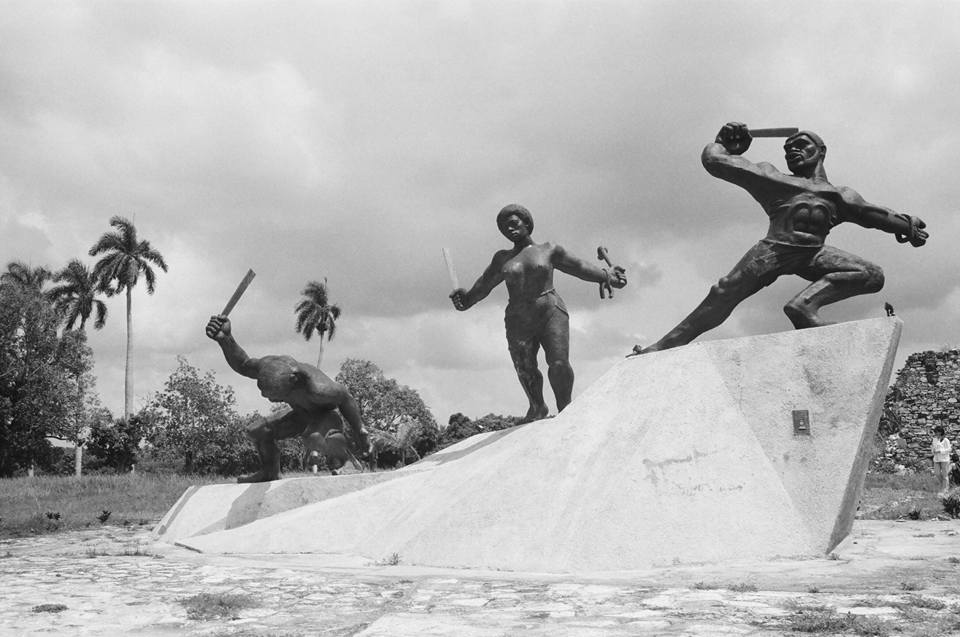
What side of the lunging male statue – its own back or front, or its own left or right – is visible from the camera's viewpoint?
front

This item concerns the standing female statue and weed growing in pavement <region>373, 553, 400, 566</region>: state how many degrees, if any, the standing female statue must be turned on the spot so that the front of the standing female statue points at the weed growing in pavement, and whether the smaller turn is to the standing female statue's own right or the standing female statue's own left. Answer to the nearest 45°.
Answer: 0° — it already faces it

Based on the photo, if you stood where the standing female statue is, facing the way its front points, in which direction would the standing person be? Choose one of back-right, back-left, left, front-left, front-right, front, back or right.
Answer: back

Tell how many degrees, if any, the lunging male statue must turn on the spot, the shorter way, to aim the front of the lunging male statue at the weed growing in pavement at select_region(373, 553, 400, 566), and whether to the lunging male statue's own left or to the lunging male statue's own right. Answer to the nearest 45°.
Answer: approximately 45° to the lunging male statue's own right

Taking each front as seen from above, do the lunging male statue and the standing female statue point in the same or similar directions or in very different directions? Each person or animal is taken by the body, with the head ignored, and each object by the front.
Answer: same or similar directions

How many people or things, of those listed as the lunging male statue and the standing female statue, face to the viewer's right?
0

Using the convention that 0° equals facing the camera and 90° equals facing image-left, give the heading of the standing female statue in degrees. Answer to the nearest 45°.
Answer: approximately 45°

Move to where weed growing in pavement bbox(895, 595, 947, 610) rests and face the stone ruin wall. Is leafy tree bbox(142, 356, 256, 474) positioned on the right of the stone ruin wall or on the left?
left

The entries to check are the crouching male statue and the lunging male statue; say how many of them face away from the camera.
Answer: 0

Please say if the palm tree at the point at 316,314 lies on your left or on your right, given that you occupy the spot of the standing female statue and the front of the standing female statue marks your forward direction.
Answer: on your right

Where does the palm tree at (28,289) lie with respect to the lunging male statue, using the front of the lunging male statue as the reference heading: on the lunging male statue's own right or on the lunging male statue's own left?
on the lunging male statue's own right
